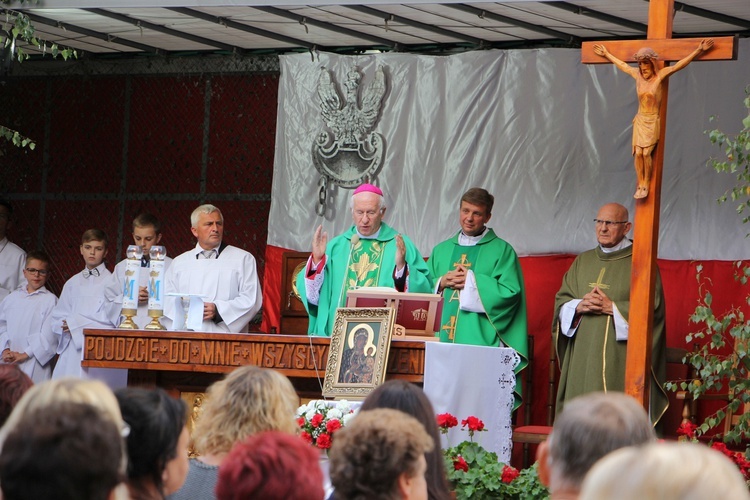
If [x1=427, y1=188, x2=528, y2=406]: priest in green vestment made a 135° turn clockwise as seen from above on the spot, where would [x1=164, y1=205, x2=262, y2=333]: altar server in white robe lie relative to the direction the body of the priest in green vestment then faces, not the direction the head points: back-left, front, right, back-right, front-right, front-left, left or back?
left

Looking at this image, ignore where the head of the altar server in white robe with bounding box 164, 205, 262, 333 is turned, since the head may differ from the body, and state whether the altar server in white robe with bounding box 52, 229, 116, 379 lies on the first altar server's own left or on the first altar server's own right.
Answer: on the first altar server's own right

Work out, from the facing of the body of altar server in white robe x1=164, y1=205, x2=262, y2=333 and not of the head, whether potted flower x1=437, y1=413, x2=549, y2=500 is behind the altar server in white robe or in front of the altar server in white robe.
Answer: in front

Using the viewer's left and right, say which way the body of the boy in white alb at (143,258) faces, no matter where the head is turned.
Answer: facing the viewer

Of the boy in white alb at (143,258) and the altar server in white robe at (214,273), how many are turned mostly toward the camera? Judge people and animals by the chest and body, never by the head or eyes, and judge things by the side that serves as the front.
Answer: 2

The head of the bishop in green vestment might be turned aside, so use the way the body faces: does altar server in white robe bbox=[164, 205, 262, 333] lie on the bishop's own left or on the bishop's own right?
on the bishop's own right

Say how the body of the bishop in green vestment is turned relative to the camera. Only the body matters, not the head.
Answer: toward the camera

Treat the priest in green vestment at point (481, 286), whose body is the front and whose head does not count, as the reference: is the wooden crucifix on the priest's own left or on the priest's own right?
on the priest's own left

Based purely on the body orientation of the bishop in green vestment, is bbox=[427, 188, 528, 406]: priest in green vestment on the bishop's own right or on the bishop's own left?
on the bishop's own left

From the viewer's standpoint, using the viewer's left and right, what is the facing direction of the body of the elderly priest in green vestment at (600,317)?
facing the viewer and to the left of the viewer

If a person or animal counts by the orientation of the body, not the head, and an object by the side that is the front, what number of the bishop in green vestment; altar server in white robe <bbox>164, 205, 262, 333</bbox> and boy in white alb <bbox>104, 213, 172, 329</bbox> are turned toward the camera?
3
